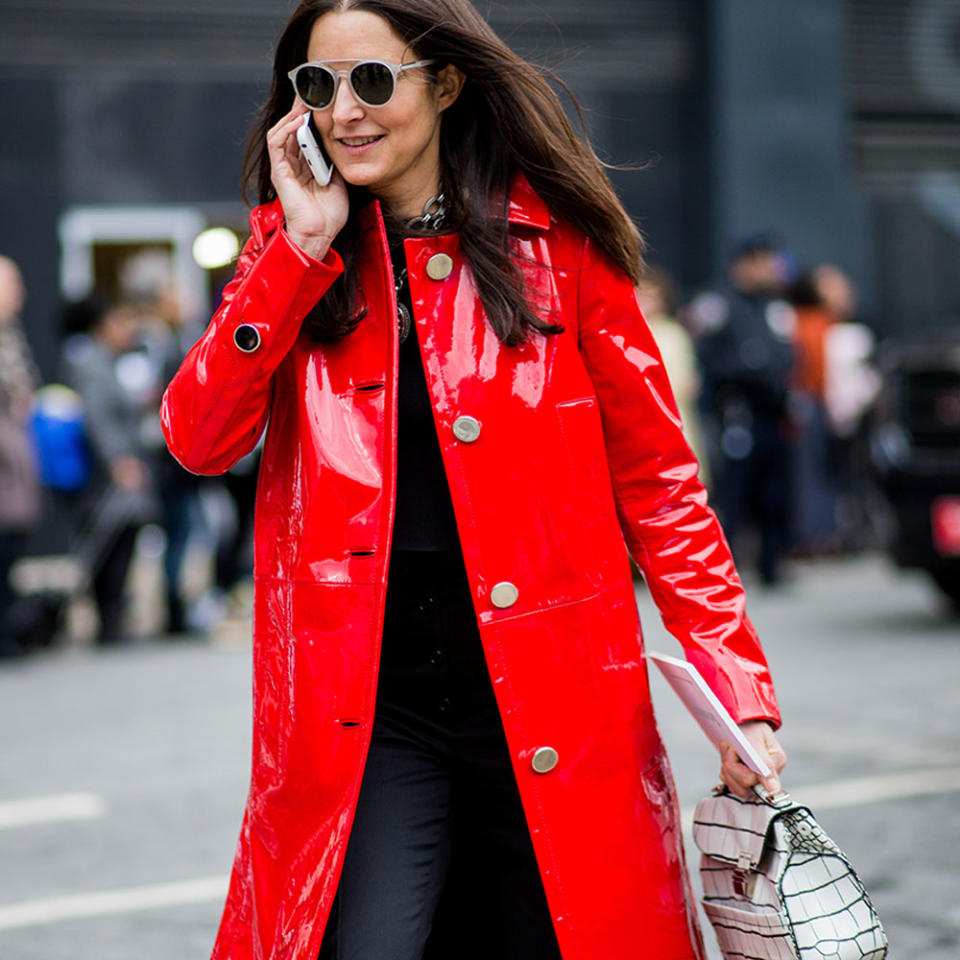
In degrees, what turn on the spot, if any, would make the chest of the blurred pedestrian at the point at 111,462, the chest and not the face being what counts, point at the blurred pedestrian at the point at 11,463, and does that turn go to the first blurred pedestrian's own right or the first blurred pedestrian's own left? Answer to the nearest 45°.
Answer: approximately 135° to the first blurred pedestrian's own right

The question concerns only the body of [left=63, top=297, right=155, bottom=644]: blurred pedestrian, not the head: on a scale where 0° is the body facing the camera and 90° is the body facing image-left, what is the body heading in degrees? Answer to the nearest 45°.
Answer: approximately 270°

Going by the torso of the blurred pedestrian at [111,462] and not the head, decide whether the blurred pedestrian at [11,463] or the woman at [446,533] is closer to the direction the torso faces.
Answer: the woman

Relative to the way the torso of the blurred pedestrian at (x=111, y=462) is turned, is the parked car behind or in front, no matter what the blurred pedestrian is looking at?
in front

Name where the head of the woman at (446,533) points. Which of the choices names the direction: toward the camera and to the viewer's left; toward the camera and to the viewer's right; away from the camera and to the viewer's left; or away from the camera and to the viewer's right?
toward the camera and to the viewer's left
